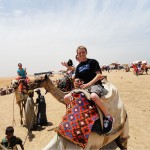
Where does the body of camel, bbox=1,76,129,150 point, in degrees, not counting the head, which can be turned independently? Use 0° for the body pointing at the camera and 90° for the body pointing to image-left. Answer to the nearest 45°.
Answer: approximately 90°
